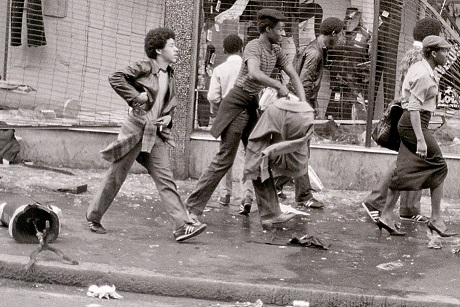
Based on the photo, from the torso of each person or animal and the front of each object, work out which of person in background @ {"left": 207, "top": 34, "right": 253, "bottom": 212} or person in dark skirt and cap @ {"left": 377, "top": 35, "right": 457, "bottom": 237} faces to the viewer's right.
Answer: person in dark skirt and cap @ {"left": 377, "top": 35, "right": 457, "bottom": 237}

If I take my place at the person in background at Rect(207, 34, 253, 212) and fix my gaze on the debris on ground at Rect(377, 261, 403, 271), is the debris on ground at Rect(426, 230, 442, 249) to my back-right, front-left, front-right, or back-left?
front-left

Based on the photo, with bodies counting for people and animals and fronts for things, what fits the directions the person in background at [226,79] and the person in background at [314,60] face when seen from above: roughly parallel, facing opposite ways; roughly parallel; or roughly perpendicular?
roughly perpendicular

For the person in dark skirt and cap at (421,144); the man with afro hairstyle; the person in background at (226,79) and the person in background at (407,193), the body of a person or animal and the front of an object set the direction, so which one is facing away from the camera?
the person in background at (226,79)

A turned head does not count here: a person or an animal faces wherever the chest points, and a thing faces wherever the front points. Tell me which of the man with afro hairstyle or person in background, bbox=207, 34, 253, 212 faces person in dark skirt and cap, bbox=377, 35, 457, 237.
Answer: the man with afro hairstyle

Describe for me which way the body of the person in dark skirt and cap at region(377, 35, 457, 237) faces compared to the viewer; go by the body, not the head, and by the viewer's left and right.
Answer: facing to the right of the viewer

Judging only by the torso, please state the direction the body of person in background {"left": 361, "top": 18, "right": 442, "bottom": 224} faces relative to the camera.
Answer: to the viewer's right
